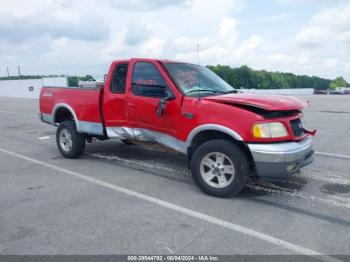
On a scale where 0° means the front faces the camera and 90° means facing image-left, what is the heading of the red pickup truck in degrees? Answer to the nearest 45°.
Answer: approximately 315°
